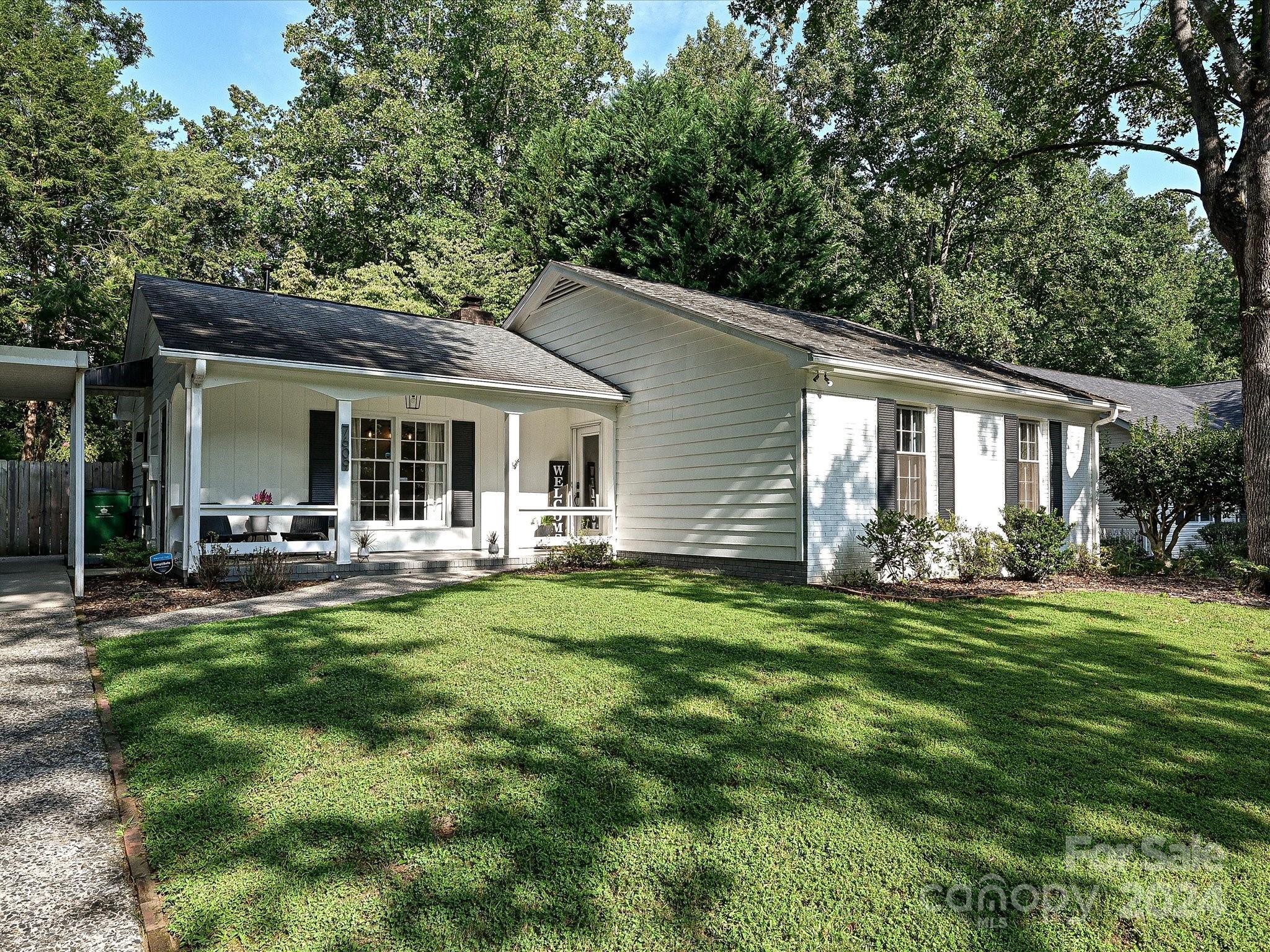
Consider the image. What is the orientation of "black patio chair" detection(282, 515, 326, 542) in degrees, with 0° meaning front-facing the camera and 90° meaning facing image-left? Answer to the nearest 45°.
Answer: approximately 45°

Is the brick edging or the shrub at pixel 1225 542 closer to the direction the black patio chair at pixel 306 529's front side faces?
the brick edging

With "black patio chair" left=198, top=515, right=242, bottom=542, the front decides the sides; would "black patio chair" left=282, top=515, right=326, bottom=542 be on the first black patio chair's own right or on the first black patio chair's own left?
on the first black patio chair's own left

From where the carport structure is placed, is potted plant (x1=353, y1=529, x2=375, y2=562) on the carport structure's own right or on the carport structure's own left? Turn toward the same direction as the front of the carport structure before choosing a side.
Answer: on the carport structure's own left

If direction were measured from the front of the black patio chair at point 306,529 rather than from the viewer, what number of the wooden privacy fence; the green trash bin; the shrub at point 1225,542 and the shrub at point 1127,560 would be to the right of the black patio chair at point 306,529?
2

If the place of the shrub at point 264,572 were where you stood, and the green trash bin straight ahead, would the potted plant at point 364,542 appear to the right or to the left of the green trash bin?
right
